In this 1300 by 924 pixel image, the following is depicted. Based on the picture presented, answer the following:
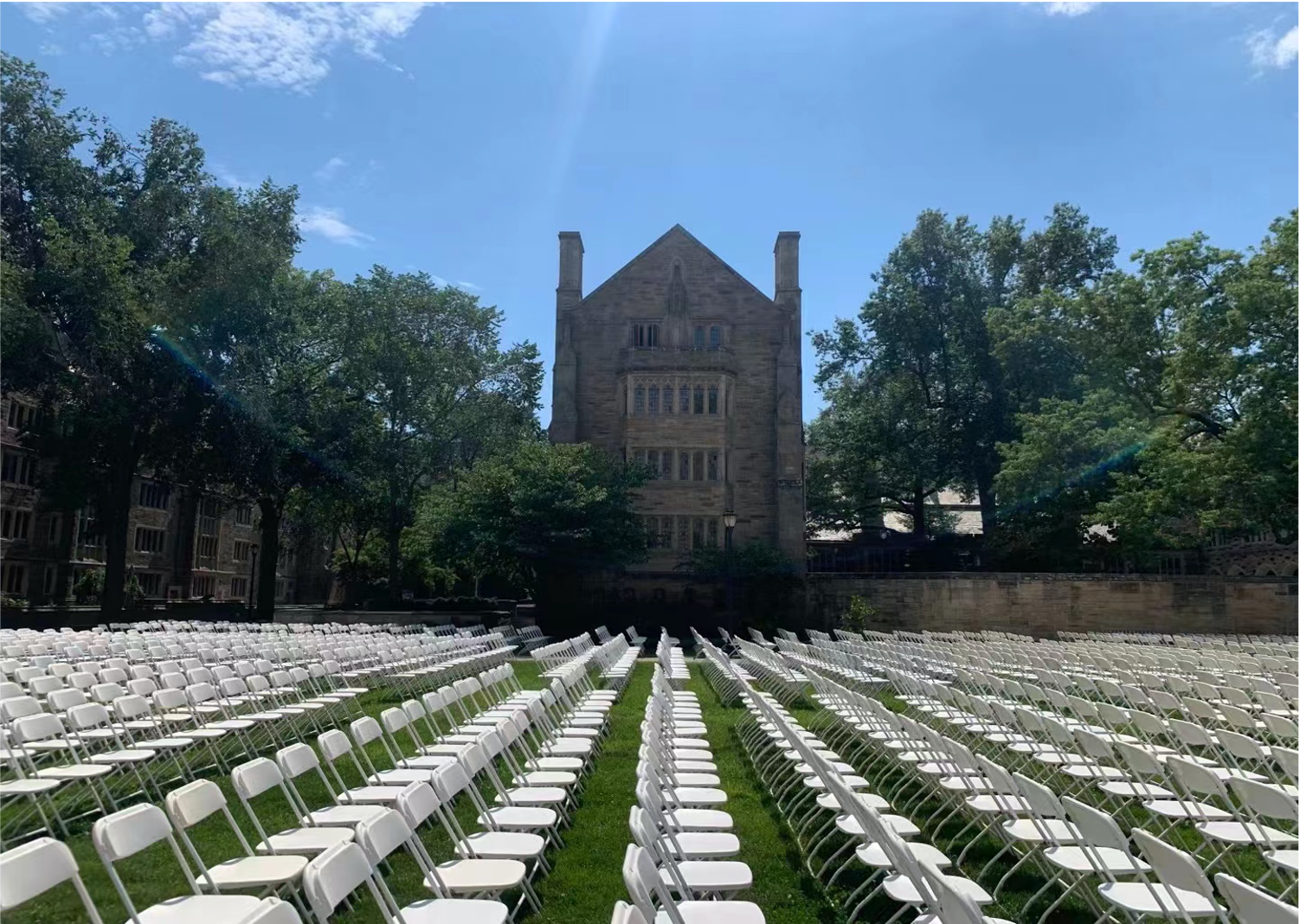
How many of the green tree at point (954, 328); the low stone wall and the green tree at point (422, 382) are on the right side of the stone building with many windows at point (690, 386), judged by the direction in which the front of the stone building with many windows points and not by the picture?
1

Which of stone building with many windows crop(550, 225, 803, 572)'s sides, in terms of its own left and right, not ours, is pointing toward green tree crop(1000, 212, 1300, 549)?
left

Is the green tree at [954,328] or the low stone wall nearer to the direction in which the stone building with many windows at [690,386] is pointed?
the low stone wall

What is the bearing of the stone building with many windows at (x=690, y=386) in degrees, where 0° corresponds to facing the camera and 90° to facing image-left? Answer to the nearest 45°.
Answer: approximately 0°

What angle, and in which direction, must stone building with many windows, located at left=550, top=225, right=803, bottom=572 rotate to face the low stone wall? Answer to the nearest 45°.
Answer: approximately 90° to its left

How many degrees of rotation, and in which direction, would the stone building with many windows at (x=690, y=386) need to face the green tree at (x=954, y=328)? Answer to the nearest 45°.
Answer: approximately 135° to its left

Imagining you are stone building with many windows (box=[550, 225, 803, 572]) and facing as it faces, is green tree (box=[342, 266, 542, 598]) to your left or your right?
on your right
